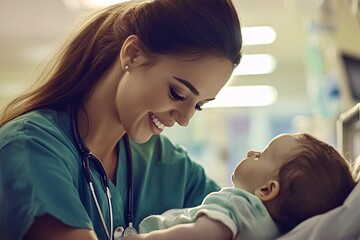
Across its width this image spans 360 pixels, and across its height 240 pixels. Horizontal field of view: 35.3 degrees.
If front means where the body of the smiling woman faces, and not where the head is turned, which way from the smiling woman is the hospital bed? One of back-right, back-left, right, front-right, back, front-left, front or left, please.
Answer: front

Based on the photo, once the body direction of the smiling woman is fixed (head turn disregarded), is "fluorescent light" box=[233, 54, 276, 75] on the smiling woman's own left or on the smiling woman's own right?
on the smiling woman's own left

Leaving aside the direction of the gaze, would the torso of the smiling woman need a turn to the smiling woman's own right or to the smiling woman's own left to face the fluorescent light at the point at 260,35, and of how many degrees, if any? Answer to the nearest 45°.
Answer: approximately 135° to the smiling woman's own left

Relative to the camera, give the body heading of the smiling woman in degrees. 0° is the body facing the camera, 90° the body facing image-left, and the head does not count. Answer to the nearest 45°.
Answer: approximately 315°

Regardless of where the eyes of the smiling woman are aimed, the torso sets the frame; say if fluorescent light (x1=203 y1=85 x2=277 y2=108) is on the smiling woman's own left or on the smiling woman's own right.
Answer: on the smiling woman's own left
